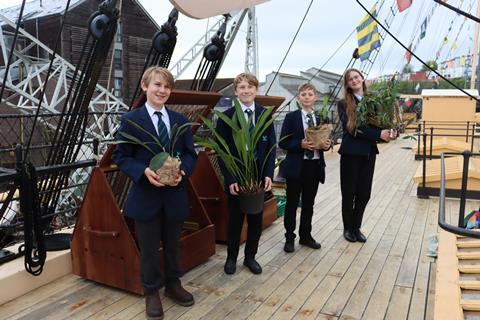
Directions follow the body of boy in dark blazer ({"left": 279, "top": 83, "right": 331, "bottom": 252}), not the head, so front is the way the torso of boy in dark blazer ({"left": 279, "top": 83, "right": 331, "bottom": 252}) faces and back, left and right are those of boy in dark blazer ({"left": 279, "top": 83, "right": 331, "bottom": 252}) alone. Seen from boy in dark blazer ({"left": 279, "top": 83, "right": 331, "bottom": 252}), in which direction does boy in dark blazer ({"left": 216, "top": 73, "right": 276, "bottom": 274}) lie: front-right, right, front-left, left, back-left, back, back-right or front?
right

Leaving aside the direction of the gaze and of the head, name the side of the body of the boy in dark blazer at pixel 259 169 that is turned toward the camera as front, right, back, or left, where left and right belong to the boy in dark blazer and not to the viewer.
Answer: front

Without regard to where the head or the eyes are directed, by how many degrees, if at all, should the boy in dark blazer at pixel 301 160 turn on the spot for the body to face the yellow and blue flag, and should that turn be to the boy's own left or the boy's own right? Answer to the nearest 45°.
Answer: approximately 135° to the boy's own left

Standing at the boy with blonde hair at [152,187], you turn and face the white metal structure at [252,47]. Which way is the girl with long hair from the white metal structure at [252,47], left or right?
right

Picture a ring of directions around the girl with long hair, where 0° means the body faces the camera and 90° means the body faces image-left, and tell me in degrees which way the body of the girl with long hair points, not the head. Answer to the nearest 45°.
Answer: approximately 315°

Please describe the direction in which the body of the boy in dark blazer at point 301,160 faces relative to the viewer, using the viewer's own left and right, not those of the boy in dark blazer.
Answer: facing the viewer and to the right of the viewer

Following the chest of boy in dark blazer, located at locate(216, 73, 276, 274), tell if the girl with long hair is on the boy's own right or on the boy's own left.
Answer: on the boy's own left

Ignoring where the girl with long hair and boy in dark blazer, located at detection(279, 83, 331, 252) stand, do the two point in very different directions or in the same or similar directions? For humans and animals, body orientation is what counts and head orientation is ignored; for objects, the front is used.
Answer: same or similar directions

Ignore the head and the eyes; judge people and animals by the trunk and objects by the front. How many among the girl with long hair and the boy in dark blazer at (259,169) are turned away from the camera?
0

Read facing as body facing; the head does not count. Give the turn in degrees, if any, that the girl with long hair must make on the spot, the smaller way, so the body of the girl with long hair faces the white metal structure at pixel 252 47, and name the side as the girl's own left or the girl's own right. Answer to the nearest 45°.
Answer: approximately 135° to the girl's own left

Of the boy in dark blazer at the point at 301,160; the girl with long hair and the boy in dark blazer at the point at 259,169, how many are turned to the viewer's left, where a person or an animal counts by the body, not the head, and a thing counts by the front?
0
